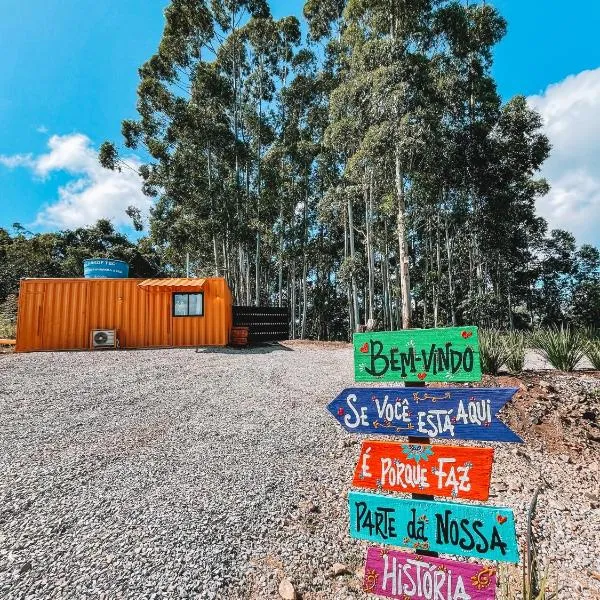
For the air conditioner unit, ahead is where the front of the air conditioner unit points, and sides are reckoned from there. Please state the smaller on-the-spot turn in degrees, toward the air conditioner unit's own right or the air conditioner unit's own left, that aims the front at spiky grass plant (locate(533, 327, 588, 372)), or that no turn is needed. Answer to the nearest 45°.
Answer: approximately 45° to the air conditioner unit's own left

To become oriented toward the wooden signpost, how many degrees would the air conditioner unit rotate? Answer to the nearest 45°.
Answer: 0° — it already faces it

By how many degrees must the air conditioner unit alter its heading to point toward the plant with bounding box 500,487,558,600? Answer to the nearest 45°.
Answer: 0° — it already faces it

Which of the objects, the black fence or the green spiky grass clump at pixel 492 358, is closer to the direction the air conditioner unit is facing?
the green spiky grass clump

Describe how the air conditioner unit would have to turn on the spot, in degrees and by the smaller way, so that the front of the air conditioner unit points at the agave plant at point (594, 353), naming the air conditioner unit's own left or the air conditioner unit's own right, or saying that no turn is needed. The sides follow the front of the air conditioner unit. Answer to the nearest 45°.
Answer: approximately 45° to the air conditioner unit's own left

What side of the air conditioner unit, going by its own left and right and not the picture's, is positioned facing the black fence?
left

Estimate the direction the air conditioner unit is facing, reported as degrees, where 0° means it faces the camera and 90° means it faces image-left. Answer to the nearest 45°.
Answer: approximately 0°
